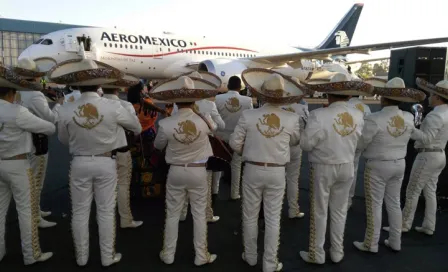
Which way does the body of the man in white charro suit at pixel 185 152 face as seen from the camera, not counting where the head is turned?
away from the camera

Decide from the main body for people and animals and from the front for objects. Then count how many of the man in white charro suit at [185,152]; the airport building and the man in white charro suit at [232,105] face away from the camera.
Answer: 2

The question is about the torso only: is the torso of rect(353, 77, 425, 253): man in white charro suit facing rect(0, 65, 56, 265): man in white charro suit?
no

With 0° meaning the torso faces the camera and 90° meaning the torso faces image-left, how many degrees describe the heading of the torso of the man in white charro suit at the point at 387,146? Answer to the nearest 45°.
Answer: approximately 135°

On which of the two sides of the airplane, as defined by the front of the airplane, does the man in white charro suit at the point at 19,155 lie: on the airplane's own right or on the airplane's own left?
on the airplane's own left

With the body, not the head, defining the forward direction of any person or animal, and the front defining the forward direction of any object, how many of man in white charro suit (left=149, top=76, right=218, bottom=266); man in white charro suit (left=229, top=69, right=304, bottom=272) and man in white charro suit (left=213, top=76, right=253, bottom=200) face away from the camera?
3

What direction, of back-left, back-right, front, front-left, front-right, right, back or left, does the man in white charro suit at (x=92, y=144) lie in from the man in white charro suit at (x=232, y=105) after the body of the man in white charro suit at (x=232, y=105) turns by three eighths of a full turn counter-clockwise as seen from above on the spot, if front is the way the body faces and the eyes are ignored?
front

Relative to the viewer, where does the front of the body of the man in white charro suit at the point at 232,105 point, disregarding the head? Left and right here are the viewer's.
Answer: facing away from the viewer

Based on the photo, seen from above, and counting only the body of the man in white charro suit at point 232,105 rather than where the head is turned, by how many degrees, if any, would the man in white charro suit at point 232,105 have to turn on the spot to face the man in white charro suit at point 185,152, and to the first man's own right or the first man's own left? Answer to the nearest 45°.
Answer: approximately 180°

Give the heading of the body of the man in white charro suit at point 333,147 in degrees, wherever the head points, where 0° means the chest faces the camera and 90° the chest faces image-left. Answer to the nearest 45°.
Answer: approximately 135°

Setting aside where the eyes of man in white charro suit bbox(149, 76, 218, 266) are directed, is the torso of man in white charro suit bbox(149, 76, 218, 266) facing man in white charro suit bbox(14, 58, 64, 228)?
no

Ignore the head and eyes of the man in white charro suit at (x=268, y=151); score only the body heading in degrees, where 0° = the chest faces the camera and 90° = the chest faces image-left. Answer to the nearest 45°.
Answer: approximately 180°

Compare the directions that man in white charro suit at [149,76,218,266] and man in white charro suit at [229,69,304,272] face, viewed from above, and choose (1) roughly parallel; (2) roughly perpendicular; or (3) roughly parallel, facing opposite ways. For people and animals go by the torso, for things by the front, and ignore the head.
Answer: roughly parallel

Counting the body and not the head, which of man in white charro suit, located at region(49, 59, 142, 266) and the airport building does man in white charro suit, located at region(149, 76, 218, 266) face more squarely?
the airport building

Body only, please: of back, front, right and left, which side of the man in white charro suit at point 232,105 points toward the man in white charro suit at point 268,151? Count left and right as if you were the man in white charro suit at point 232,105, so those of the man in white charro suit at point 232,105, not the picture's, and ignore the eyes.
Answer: back

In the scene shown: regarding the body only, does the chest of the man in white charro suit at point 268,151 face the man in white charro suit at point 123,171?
no

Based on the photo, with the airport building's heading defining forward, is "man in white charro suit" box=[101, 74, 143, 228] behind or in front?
in front

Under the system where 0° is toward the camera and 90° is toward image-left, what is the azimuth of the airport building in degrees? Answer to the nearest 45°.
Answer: approximately 315°
